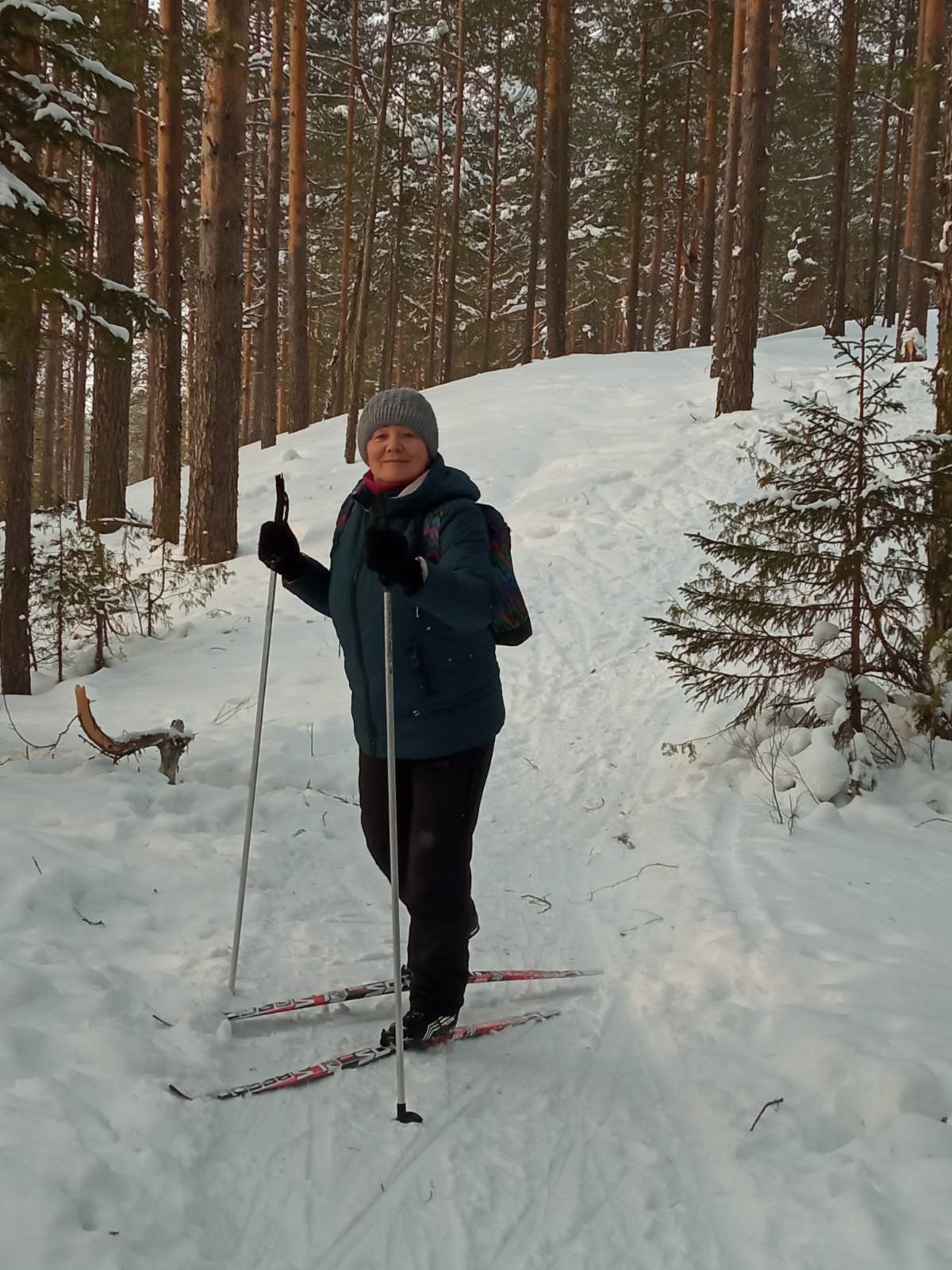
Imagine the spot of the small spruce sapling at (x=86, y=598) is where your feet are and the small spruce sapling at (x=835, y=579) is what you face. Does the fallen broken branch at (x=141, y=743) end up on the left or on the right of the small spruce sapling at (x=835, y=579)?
right

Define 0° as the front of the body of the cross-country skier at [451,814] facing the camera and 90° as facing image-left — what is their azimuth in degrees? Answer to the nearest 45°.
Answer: approximately 45°

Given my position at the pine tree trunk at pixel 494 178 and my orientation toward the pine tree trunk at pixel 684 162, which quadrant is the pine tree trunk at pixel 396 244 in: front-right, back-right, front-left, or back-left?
back-right

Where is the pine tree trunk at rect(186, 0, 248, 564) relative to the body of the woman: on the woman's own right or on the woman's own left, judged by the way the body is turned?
on the woman's own right

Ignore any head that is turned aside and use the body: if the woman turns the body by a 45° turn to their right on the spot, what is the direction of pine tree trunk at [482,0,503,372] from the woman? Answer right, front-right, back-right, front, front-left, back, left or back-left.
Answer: right

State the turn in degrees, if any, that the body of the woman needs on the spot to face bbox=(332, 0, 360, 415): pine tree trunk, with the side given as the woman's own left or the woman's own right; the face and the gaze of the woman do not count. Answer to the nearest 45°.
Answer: approximately 135° to the woman's own right

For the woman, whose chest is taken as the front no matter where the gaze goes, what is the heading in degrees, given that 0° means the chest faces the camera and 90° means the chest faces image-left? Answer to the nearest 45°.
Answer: approximately 45°

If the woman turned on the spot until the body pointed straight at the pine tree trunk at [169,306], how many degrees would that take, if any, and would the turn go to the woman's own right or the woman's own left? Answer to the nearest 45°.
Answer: approximately 135° to the woman's own right
